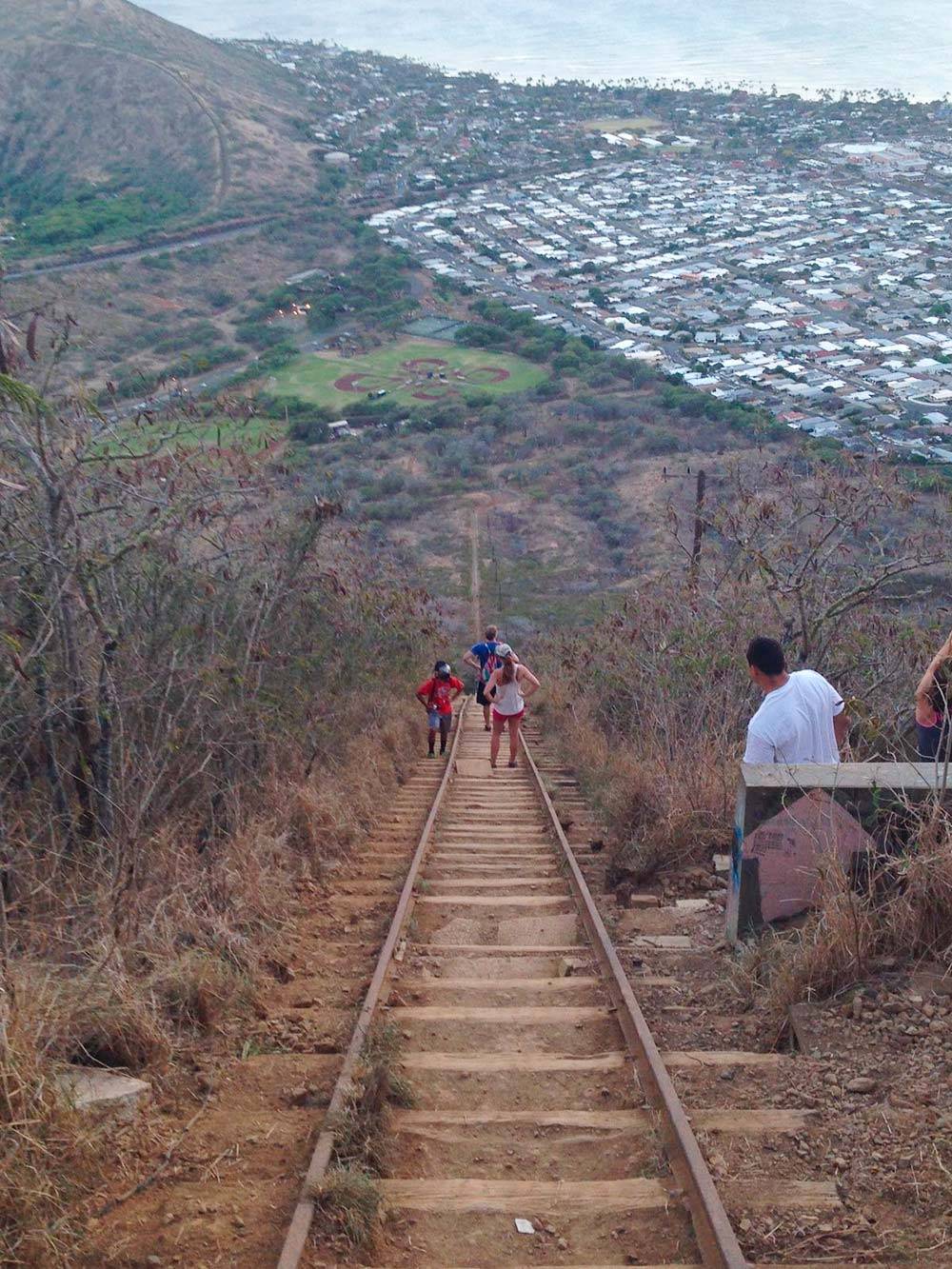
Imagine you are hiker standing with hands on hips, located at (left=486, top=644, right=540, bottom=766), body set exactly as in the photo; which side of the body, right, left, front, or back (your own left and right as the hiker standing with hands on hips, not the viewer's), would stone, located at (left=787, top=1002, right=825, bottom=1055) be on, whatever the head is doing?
back

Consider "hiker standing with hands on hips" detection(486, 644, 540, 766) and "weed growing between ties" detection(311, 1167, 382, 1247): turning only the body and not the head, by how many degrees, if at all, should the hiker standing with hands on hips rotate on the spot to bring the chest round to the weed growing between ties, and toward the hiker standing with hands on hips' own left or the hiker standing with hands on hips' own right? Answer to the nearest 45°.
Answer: approximately 180°

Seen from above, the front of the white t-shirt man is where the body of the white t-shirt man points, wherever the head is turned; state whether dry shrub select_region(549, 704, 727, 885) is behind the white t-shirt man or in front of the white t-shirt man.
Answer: in front

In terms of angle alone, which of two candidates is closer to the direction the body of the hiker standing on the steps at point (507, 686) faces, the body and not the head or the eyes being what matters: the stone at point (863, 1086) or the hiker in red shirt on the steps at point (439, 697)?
the hiker in red shirt on the steps

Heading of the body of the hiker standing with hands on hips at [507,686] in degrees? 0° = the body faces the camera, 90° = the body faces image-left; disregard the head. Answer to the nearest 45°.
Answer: approximately 180°

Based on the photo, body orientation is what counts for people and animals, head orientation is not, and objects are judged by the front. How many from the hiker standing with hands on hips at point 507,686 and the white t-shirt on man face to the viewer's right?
0

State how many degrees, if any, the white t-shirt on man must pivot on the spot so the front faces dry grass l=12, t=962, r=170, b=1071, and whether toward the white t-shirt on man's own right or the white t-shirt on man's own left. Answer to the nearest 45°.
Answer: approximately 90° to the white t-shirt on man's own left

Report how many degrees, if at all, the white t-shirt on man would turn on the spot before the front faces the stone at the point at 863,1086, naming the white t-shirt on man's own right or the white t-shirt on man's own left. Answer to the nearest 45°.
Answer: approximately 135° to the white t-shirt on man's own left

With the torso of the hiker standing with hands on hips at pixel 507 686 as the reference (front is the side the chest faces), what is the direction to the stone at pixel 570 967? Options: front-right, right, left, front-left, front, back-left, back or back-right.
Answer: back

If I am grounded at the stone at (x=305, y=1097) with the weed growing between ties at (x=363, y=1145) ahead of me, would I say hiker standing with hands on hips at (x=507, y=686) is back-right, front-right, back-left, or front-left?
back-left

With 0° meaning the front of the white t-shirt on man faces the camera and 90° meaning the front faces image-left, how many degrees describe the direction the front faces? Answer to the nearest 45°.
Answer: approximately 135°
